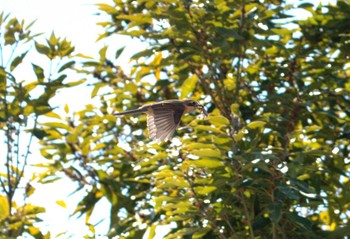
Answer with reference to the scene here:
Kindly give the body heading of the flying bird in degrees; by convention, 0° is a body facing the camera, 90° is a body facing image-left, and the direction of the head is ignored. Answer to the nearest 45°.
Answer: approximately 270°
